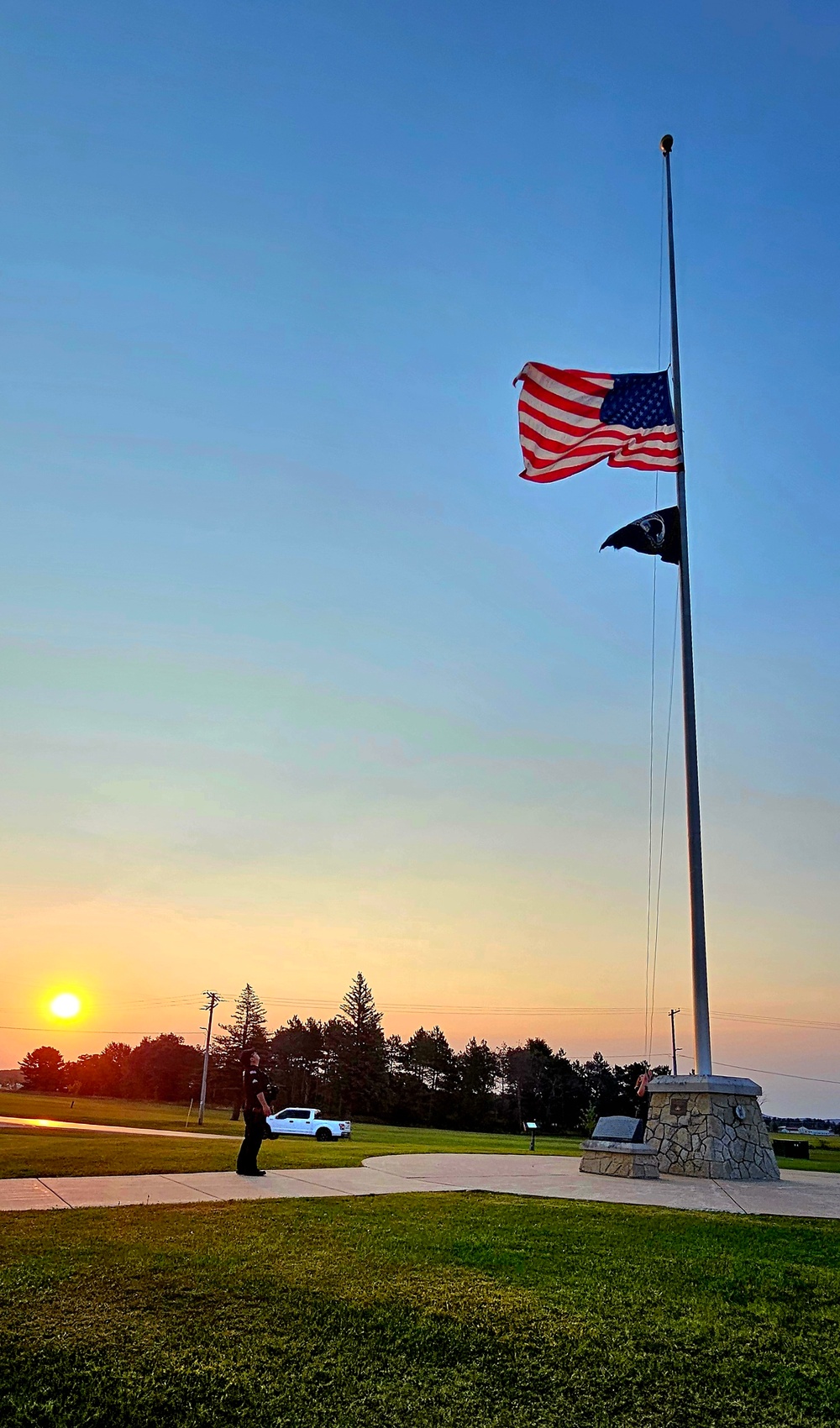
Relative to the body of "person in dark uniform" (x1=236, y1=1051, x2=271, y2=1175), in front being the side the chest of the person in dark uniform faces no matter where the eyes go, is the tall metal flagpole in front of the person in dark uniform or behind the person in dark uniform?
in front

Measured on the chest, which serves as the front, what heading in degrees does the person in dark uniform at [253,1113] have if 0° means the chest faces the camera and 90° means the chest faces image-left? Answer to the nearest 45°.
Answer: approximately 270°

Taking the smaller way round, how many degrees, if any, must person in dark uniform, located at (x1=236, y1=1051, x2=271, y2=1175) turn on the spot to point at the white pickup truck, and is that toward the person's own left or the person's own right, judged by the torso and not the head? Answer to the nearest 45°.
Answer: approximately 90° to the person's own left

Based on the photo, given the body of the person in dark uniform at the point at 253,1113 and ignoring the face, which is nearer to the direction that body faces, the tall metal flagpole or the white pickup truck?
the tall metal flagpole
